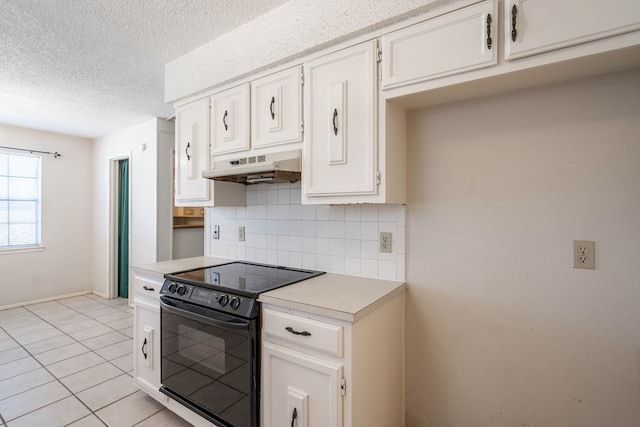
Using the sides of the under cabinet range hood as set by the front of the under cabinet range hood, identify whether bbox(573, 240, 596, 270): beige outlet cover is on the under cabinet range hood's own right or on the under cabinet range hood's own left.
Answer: on the under cabinet range hood's own left

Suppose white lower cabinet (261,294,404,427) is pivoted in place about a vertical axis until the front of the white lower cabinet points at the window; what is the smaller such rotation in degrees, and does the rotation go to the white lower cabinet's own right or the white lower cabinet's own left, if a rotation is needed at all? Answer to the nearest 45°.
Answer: approximately 90° to the white lower cabinet's own right

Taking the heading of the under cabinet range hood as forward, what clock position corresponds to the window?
The window is roughly at 3 o'clock from the under cabinet range hood.

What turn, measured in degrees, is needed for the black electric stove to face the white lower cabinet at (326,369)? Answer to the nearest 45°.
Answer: approximately 90° to its left

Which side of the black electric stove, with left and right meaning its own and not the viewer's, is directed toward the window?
right
